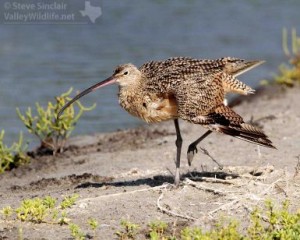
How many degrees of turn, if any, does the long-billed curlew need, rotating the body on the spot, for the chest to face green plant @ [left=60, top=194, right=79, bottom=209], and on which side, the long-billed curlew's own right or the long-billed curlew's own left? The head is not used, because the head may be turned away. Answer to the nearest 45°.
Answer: approximately 45° to the long-billed curlew's own left

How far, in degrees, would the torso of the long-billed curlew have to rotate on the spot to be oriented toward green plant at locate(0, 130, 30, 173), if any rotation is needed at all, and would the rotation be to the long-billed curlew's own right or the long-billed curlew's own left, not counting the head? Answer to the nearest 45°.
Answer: approximately 45° to the long-billed curlew's own right

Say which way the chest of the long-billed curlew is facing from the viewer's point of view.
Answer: to the viewer's left
